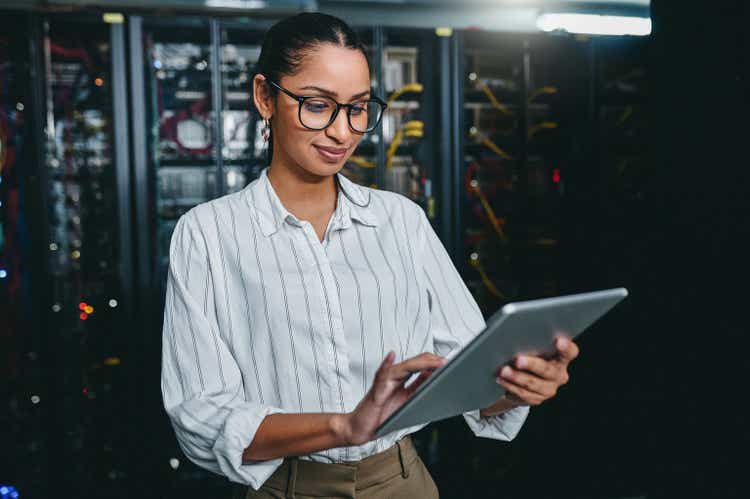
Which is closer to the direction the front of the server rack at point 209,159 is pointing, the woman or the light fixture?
the woman

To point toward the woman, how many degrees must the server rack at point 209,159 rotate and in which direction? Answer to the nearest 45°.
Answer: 0° — it already faces them

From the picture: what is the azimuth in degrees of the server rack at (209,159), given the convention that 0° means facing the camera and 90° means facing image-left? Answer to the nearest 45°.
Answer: approximately 0°
